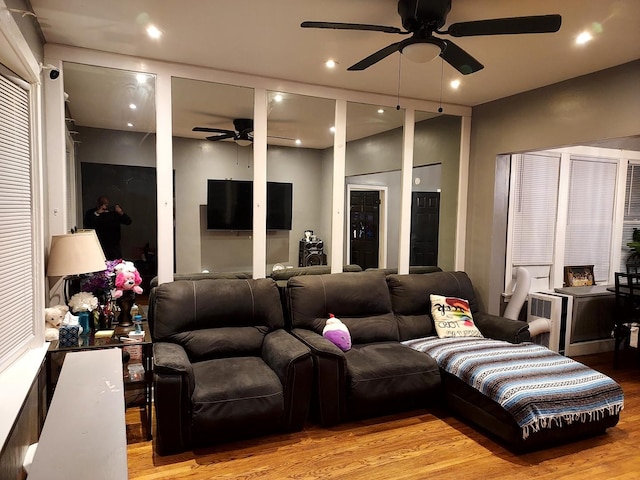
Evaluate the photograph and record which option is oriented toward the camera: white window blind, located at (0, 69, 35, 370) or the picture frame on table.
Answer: the picture frame on table

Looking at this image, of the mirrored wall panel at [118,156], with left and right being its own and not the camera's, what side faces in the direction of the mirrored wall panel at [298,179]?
left

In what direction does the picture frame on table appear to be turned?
toward the camera

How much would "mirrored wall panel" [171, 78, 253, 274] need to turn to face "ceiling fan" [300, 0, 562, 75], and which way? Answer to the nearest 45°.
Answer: approximately 45° to its left

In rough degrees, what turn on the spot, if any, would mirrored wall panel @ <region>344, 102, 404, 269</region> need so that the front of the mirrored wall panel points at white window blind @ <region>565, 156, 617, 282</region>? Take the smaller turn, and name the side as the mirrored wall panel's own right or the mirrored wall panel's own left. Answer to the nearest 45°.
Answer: approximately 45° to the mirrored wall panel's own left

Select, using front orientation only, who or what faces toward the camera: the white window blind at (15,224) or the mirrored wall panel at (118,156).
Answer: the mirrored wall panel

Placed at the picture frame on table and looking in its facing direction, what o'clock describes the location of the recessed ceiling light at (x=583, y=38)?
The recessed ceiling light is roughly at 12 o'clock from the picture frame on table.

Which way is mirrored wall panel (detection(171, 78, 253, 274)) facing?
toward the camera

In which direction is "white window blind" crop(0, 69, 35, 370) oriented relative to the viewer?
to the viewer's right

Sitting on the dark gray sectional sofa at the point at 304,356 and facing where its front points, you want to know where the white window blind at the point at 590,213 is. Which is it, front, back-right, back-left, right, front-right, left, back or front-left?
left

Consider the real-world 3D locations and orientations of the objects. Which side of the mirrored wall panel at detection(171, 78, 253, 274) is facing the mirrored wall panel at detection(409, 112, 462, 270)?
left

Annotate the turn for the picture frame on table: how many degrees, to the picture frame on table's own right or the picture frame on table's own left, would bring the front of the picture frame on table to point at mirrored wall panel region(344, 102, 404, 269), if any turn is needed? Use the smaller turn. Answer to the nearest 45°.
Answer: approximately 45° to the picture frame on table's own right

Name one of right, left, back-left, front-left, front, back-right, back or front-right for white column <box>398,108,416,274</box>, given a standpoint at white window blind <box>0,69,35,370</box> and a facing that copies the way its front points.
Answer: front

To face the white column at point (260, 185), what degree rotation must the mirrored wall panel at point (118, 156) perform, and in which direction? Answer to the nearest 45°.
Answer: approximately 90° to its left

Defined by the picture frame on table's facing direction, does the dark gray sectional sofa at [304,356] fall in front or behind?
in front

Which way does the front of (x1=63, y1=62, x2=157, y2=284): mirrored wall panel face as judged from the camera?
facing the viewer

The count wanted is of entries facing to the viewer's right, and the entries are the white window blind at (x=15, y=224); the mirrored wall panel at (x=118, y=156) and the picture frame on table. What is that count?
1
